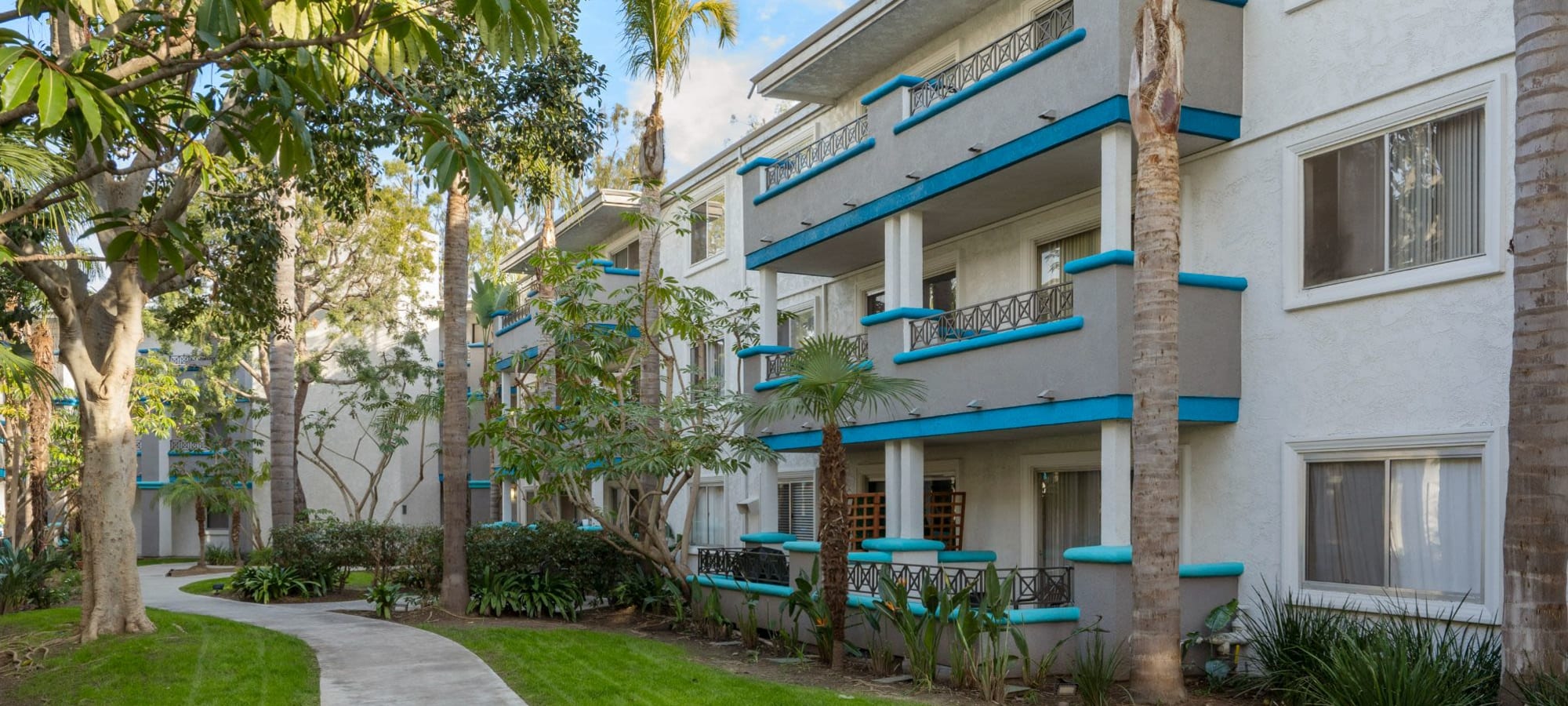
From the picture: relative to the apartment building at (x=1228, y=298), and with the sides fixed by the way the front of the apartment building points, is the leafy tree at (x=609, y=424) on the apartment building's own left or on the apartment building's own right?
on the apartment building's own right

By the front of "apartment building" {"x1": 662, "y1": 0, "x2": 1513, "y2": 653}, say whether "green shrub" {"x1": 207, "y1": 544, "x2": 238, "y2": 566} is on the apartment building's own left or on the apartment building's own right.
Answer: on the apartment building's own right

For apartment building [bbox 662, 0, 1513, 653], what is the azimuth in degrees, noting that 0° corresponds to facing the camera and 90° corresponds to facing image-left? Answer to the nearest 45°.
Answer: approximately 45°
